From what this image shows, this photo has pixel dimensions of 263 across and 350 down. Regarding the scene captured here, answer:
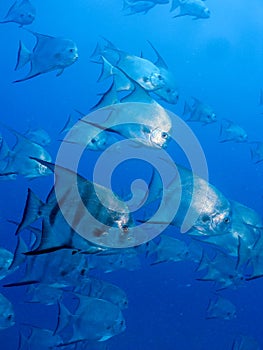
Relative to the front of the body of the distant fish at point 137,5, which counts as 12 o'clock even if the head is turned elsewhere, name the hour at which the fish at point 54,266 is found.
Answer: The fish is roughly at 3 o'clock from the distant fish.

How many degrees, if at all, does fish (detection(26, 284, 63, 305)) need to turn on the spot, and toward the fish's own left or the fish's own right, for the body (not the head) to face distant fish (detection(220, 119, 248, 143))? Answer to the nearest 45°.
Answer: approximately 45° to the fish's own left

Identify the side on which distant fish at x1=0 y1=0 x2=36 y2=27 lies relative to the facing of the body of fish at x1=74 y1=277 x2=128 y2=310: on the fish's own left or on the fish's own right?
on the fish's own left

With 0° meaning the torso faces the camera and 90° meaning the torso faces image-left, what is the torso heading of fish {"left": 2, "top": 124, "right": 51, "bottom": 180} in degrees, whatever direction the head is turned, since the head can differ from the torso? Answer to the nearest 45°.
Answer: approximately 270°

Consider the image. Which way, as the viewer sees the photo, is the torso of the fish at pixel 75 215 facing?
to the viewer's right

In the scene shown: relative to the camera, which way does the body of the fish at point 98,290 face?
to the viewer's right

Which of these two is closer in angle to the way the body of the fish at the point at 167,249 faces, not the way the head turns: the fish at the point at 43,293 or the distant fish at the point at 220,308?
the distant fish

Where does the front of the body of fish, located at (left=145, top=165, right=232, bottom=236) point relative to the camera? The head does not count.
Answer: to the viewer's right

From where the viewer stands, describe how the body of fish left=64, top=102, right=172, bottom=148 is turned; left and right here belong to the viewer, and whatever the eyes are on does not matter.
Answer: facing to the right of the viewer

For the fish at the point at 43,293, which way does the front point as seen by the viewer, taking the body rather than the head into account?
to the viewer's right
